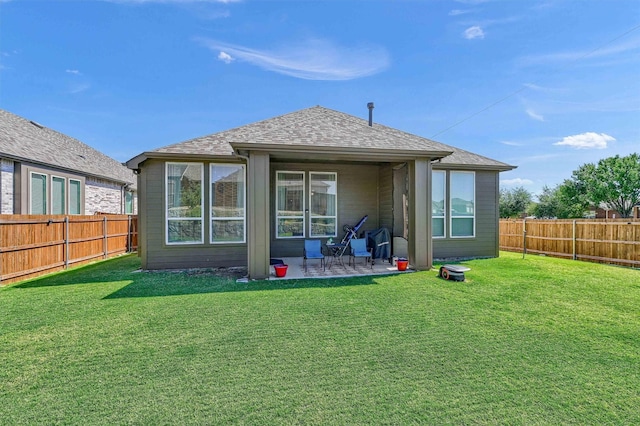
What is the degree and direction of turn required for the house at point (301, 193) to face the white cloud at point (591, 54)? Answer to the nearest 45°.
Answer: approximately 90° to its right

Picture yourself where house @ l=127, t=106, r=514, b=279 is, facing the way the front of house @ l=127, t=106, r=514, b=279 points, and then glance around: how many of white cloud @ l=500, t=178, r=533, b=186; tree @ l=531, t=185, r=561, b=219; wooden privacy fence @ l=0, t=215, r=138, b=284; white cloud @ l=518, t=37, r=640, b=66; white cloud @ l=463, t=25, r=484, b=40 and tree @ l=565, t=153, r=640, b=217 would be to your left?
1

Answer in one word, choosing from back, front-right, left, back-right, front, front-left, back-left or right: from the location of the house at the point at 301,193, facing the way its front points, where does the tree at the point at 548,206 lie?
front-right

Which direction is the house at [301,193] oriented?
away from the camera

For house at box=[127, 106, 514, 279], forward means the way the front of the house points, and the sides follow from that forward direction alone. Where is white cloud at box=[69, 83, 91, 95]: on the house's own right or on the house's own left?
on the house's own left

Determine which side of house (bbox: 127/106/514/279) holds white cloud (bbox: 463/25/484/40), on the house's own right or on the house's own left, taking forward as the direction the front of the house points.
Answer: on the house's own right

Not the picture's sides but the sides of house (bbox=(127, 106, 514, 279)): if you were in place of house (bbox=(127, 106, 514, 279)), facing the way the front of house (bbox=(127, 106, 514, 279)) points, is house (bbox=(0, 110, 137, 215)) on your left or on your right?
on your left

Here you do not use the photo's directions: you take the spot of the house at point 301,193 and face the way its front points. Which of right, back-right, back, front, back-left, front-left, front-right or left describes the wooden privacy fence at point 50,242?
left

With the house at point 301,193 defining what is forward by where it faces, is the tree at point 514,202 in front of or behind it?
in front

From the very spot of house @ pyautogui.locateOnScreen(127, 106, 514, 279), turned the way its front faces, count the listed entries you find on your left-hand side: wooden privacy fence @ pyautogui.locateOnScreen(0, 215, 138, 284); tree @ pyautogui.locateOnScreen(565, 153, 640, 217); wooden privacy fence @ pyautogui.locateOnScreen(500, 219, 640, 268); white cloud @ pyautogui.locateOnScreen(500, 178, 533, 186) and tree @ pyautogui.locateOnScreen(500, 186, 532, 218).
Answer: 1

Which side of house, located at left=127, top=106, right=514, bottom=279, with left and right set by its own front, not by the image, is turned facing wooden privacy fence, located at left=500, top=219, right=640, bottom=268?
right

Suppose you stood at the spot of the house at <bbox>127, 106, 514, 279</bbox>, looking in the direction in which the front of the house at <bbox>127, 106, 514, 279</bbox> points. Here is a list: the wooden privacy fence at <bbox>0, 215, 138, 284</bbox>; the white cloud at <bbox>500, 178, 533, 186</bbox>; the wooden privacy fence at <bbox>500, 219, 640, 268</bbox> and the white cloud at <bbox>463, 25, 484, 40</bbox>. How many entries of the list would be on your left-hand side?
1

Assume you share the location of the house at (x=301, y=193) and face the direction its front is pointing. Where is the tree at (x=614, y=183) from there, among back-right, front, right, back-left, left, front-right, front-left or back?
front-right

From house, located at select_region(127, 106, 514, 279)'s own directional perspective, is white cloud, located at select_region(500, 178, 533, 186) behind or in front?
in front

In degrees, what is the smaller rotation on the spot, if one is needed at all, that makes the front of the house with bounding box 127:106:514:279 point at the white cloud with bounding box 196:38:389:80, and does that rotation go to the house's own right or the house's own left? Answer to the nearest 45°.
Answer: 0° — it already faces it
